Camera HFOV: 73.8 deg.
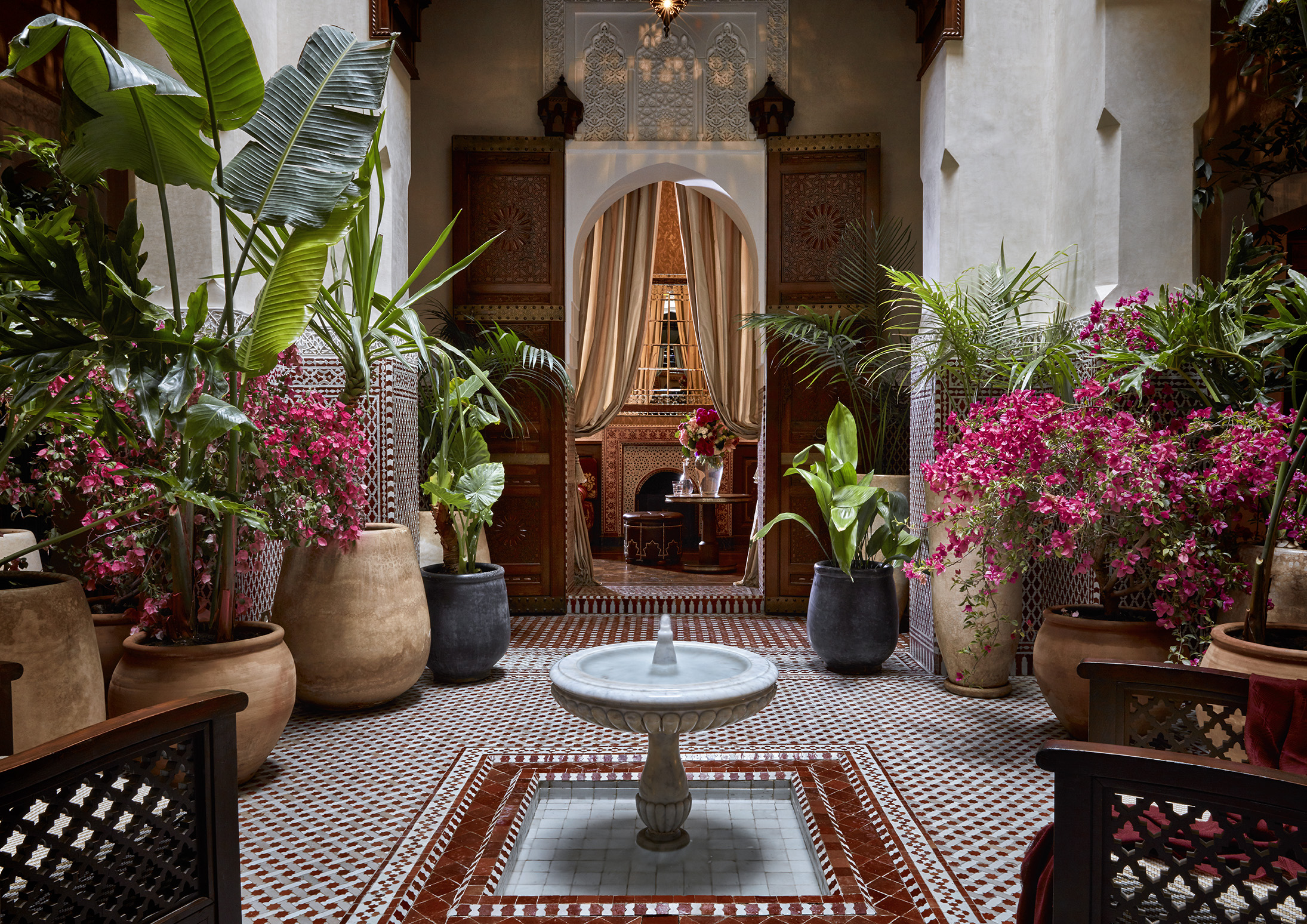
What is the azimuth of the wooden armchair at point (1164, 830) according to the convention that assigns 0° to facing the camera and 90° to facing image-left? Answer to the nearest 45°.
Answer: approximately 135°

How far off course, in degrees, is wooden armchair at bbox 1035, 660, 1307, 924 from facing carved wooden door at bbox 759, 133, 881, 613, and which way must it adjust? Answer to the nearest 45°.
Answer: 0° — it already faces it

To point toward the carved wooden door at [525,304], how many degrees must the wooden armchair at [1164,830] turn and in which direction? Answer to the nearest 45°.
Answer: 0° — it already faces it

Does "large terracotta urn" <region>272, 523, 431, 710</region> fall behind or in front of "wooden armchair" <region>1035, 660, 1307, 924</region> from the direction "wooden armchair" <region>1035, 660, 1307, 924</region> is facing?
in front

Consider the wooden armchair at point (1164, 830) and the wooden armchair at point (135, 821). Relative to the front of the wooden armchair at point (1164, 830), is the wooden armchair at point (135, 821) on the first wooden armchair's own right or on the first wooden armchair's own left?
on the first wooden armchair's own left

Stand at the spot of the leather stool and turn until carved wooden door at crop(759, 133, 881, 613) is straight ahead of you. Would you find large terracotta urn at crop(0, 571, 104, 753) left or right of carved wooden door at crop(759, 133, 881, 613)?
right

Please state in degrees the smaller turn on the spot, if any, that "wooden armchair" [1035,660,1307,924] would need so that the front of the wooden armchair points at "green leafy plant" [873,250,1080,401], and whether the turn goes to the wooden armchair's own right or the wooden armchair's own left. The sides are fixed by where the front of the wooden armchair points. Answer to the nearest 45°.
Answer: approximately 45° to the wooden armchair's own right

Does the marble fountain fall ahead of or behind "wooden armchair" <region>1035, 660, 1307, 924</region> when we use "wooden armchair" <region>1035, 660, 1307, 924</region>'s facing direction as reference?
ahead

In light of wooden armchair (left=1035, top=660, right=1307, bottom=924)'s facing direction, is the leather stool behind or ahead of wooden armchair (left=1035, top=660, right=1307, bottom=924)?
ahead
